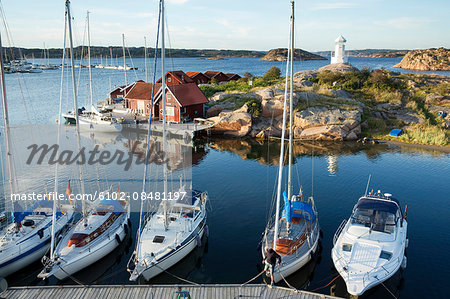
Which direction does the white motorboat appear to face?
toward the camera

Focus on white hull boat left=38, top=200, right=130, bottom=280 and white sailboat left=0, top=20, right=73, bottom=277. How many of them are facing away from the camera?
0

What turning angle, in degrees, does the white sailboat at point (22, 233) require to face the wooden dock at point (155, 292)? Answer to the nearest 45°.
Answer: approximately 90° to its left

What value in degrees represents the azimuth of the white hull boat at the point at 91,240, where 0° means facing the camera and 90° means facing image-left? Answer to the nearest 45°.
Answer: approximately 45°

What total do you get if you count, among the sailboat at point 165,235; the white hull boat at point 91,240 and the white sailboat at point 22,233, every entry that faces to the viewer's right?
0

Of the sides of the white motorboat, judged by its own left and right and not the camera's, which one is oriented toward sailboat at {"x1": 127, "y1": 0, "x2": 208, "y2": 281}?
right

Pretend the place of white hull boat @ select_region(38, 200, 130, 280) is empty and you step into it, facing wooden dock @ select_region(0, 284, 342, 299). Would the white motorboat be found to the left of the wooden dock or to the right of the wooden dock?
left

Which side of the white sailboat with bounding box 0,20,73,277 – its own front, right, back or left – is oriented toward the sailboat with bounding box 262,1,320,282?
left

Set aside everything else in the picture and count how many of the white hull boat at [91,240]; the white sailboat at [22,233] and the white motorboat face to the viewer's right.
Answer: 0

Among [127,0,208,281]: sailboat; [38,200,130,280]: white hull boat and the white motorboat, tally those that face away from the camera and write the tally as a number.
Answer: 0

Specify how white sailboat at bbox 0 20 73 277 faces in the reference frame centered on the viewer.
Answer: facing the viewer and to the left of the viewer

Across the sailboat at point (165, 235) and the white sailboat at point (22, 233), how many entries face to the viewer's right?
0

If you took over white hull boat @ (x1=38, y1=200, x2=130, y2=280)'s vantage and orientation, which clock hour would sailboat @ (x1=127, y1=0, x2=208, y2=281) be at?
The sailboat is roughly at 8 o'clock from the white hull boat.

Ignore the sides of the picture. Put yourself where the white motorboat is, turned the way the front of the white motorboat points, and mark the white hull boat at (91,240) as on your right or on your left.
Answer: on your right
